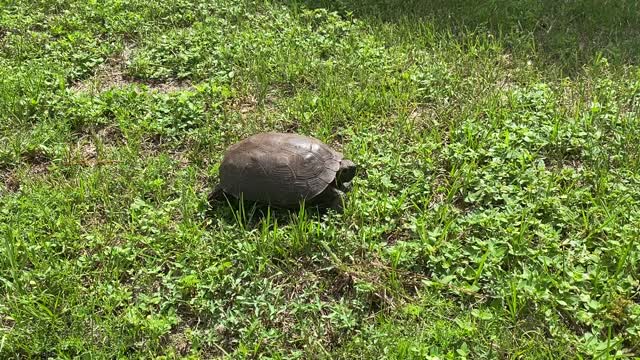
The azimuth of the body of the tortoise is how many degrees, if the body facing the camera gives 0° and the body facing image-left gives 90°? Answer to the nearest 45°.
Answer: approximately 270°
